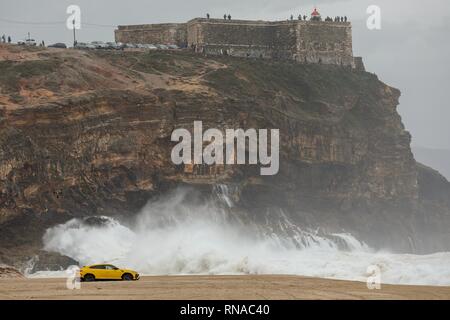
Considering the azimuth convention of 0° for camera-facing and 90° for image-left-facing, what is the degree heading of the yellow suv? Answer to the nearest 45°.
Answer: approximately 270°
